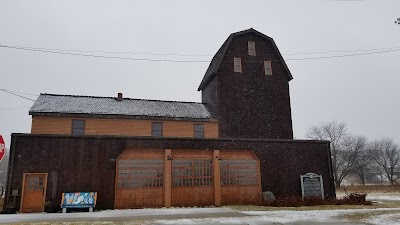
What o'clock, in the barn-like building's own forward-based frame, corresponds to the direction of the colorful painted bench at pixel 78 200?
The colorful painted bench is roughly at 2 o'clock from the barn-like building.

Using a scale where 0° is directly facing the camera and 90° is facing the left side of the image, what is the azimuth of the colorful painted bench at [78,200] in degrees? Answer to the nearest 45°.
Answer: approximately 0°

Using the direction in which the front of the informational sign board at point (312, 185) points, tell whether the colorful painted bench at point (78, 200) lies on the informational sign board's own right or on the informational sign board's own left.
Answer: on the informational sign board's own right

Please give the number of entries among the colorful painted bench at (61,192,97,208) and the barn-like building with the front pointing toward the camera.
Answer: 2

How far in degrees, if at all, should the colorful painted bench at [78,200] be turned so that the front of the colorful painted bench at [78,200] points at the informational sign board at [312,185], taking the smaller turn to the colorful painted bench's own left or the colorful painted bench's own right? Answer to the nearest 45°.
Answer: approximately 90° to the colorful painted bench's own left

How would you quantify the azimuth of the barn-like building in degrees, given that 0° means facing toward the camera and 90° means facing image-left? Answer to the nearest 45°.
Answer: approximately 0°

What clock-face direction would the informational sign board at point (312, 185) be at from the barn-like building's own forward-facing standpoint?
The informational sign board is roughly at 9 o'clock from the barn-like building.
